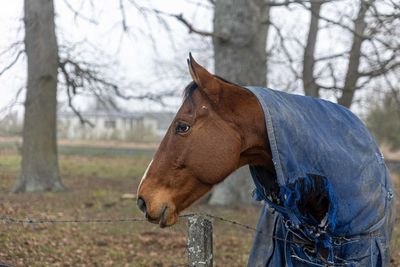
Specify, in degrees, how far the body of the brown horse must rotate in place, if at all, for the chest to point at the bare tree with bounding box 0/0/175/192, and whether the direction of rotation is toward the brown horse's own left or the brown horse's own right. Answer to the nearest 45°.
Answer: approximately 90° to the brown horse's own right

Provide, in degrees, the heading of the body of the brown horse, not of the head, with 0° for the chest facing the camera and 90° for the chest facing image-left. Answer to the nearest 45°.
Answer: approximately 45°
